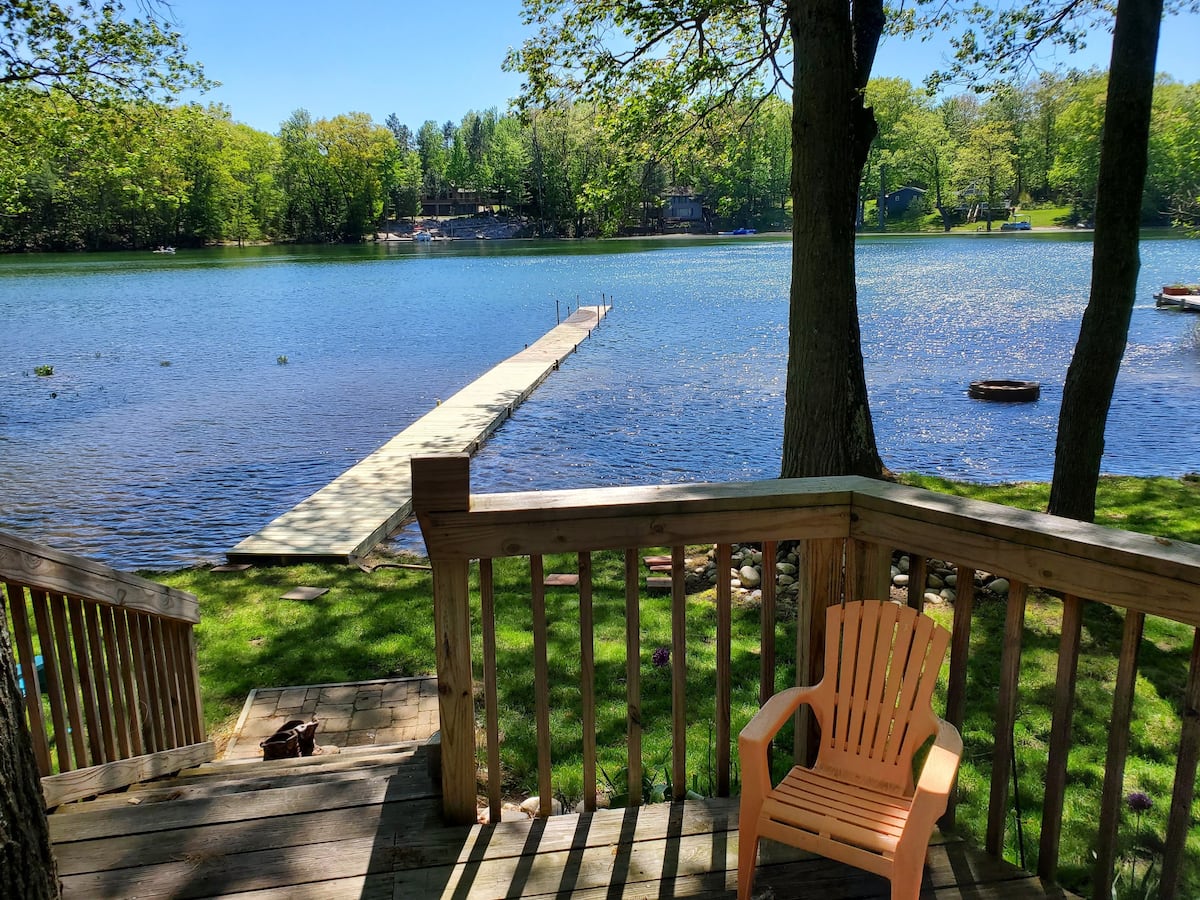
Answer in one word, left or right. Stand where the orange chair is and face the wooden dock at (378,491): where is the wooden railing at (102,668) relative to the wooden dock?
left

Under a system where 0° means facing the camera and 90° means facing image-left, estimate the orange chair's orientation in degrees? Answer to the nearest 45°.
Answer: approximately 45°

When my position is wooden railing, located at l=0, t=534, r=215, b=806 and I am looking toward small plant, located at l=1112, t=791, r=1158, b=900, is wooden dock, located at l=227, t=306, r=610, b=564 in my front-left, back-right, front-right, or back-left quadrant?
back-left

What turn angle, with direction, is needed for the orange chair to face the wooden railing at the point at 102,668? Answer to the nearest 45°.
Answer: approximately 45° to its right

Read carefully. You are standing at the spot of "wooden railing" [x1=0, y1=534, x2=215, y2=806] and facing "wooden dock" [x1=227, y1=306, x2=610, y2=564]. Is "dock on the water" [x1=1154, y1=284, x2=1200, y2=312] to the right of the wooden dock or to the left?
right

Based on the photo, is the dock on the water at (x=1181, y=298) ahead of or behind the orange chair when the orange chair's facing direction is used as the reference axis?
behind
